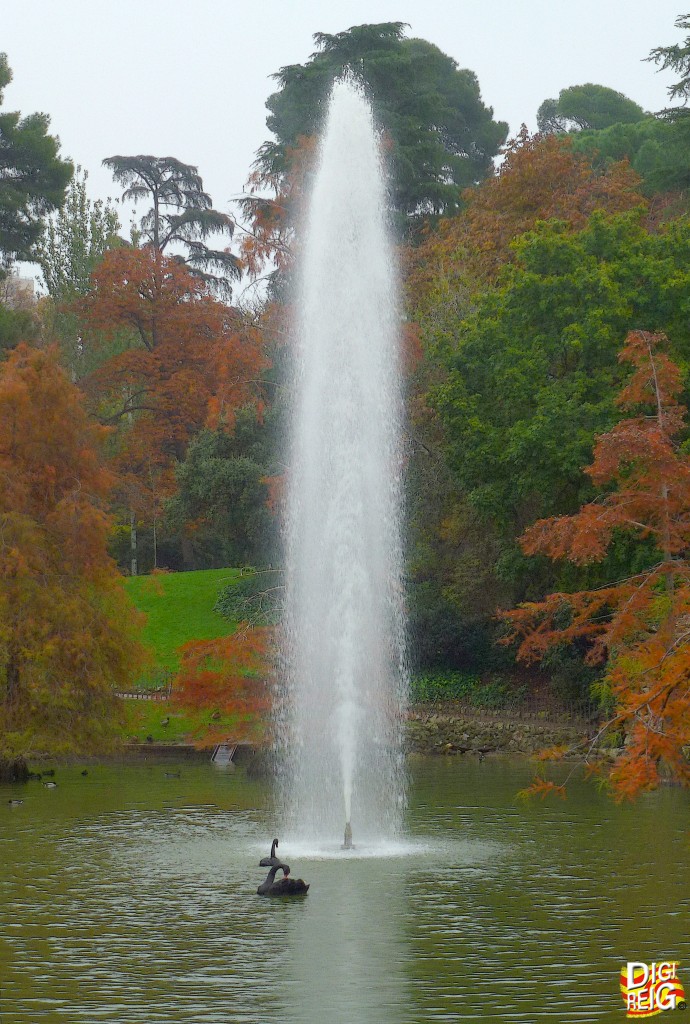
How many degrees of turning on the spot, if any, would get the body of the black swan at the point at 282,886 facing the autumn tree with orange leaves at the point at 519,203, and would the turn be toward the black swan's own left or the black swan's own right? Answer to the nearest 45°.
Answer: approximately 90° to the black swan's own right

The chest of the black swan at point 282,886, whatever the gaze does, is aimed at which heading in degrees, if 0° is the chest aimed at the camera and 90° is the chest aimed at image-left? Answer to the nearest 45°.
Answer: approximately 90°

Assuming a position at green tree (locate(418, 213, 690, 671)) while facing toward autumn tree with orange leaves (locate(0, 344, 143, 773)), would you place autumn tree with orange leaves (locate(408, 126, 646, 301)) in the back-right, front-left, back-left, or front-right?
back-right

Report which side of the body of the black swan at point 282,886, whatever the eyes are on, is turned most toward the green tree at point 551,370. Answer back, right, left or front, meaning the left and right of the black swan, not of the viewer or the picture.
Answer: right

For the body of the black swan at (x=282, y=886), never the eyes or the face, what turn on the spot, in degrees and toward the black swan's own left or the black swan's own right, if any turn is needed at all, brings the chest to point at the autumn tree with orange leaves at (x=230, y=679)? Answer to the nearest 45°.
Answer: approximately 90° to the black swan's own right

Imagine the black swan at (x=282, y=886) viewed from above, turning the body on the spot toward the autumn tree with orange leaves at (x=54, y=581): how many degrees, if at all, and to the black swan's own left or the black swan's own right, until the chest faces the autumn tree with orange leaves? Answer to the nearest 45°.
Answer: approximately 90° to the black swan's own right
